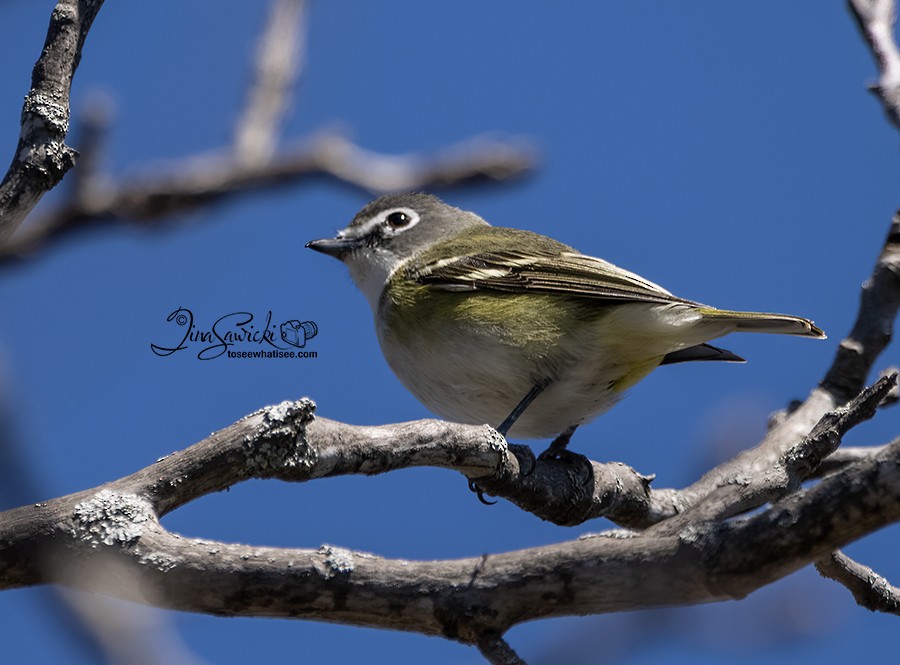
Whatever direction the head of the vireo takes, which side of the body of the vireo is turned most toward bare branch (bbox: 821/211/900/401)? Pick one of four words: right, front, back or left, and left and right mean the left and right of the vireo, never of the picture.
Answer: back

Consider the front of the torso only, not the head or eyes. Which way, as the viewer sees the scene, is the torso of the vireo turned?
to the viewer's left

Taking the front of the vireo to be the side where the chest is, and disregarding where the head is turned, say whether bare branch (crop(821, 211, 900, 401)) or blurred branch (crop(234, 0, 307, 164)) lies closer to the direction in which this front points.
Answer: the blurred branch

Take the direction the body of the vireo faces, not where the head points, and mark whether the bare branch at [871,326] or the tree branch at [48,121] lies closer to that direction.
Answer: the tree branch
